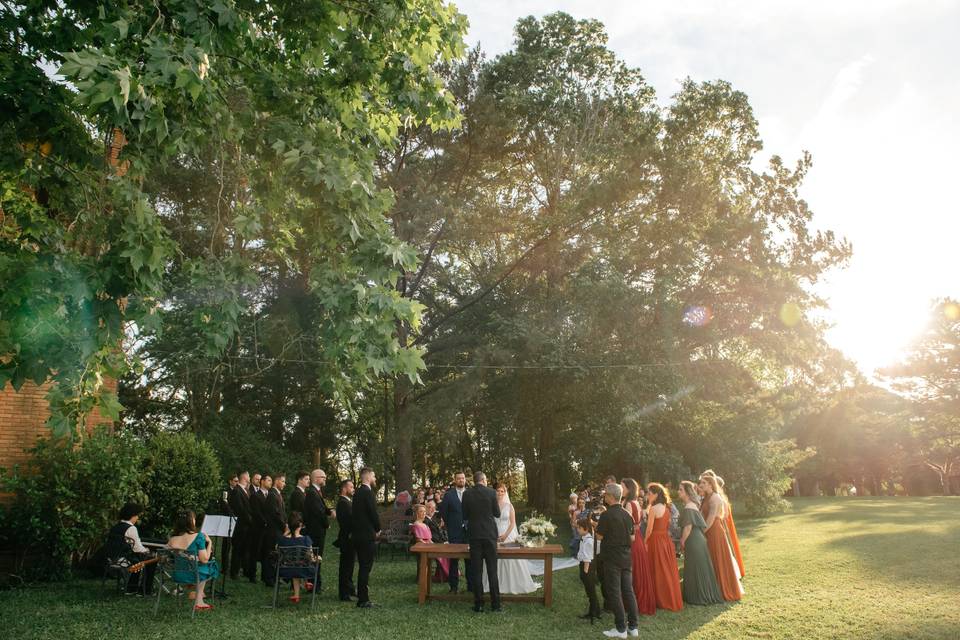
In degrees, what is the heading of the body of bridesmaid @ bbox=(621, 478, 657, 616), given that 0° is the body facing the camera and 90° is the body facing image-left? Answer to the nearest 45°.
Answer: approximately 90°

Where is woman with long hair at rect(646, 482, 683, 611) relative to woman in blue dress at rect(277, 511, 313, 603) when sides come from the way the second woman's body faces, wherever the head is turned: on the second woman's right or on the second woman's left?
on the second woman's right

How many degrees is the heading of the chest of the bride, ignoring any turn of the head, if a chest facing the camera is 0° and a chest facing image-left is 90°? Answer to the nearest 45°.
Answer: approximately 45°

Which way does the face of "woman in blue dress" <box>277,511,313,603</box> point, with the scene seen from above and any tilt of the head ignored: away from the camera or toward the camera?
away from the camera

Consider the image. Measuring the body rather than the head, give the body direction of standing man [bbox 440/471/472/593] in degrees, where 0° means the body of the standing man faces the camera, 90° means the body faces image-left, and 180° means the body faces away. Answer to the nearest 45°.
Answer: approximately 315°

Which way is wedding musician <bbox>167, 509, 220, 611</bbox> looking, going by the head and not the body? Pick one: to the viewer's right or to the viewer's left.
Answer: to the viewer's right

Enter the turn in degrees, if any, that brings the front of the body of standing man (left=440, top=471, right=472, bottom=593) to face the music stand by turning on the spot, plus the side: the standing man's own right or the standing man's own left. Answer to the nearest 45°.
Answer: approximately 90° to the standing man's own right

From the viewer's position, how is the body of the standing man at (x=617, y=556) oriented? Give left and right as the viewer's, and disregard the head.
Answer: facing away from the viewer and to the left of the viewer

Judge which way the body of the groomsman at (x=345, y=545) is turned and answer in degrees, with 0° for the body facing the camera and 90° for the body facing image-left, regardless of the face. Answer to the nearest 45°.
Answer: approximately 270°

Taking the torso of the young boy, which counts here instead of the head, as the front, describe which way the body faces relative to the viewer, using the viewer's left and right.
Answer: facing to the left of the viewer

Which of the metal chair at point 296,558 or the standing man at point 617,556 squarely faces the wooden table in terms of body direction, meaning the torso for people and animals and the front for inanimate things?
the standing man

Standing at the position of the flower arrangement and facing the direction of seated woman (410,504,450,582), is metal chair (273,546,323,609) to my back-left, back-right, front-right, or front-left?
front-left

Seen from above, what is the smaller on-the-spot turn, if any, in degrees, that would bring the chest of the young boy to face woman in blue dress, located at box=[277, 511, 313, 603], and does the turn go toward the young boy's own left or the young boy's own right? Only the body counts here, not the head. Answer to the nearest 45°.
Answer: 0° — they already face them

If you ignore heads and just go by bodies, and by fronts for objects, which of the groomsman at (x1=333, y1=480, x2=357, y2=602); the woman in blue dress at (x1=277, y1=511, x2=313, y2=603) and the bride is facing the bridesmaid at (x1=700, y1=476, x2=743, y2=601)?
the groomsman

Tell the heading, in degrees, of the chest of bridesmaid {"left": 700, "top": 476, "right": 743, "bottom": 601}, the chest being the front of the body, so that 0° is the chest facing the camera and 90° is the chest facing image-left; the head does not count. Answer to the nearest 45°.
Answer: approximately 90°

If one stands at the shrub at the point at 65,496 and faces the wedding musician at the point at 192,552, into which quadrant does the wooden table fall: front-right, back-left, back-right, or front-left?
front-left

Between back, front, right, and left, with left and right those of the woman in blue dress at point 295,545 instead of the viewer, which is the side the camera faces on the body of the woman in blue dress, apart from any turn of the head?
back

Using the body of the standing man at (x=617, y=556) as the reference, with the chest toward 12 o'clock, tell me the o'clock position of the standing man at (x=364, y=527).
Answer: the standing man at (x=364, y=527) is roughly at 11 o'clock from the standing man at (x=617, y=556).

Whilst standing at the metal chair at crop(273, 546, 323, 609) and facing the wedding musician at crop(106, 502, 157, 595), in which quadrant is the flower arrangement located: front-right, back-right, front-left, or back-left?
back-right
